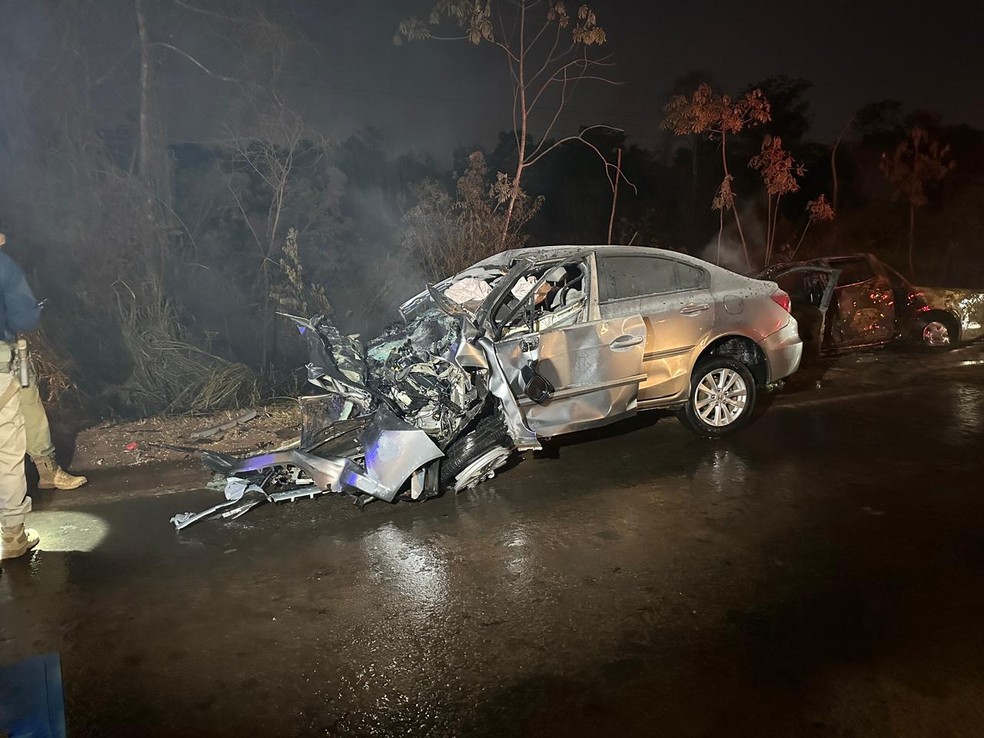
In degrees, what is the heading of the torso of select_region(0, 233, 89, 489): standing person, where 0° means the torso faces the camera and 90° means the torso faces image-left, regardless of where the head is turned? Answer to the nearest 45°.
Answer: approximately 270°

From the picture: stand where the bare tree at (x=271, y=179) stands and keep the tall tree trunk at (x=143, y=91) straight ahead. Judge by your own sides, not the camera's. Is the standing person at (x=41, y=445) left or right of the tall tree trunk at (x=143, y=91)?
left

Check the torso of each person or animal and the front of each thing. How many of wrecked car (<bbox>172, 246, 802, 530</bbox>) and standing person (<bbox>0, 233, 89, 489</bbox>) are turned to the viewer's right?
1

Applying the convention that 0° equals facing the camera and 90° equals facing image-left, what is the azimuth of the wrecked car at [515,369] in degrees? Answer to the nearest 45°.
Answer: approximately 45°

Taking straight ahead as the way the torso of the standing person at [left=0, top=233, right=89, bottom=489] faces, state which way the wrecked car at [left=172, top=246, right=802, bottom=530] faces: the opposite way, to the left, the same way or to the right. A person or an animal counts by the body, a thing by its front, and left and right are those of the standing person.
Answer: the opposite way

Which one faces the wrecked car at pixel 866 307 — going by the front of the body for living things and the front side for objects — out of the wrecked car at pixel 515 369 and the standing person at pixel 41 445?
the standing person
